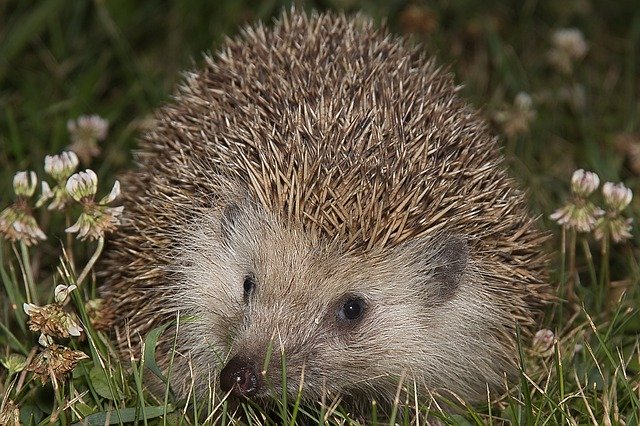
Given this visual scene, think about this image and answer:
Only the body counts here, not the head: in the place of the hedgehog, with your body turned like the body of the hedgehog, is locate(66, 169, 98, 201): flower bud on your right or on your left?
on your right

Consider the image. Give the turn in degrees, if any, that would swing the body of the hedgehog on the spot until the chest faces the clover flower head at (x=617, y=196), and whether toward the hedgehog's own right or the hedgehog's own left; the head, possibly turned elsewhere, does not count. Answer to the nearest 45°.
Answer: approximately 135° to the hedgehog's own left

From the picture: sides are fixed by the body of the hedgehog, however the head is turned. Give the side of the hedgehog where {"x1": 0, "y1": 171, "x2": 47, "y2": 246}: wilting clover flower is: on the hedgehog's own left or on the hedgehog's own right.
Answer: on the hedgehog's own right

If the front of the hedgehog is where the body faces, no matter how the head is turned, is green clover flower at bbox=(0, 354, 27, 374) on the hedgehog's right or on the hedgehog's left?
on the hedgehog's right

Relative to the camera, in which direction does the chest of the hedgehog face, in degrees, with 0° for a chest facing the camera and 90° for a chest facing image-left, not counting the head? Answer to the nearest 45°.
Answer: approximately 45°

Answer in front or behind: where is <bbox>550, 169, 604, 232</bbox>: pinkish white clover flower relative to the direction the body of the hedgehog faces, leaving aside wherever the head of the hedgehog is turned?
behind

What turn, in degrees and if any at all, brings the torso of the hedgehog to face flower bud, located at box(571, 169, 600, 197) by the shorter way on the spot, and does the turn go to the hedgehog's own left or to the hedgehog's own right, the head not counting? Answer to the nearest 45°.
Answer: approximately 135° to the hedgehog's own left

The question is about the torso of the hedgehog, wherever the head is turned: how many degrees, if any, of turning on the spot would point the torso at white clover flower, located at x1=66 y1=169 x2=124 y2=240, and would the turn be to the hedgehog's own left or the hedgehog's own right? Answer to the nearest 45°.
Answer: approximately 45° to the hedgehog's own right

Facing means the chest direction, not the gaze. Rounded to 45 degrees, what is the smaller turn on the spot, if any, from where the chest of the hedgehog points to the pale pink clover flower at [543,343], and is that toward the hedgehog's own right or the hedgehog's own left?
approximately 135° to the hedgehog's own left

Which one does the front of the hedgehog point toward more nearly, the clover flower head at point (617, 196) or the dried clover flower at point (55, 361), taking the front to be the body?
the dried clover flower
